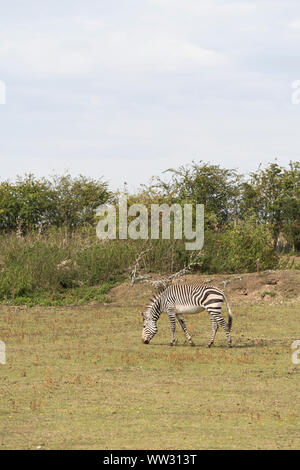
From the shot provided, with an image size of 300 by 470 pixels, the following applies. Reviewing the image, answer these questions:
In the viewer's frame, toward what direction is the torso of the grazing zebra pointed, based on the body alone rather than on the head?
to the viewer's left

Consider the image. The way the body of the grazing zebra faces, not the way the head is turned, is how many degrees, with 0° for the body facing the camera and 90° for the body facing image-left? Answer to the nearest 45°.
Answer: approximately 90°
